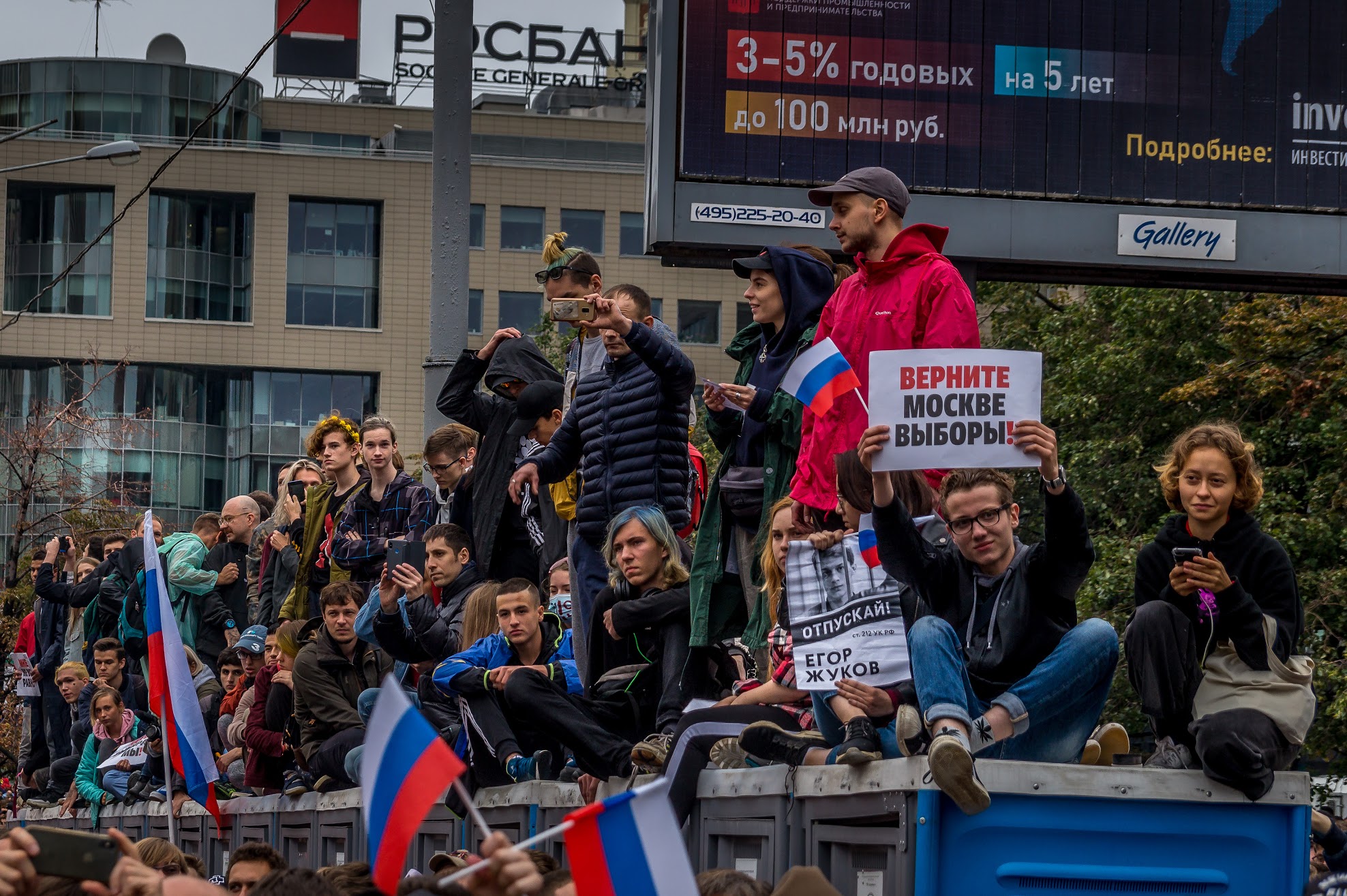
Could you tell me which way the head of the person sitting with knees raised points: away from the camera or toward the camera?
toward the camera

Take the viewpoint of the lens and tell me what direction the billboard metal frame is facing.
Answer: facing the viewer

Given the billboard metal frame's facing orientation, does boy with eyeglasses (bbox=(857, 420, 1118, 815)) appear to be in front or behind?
in front

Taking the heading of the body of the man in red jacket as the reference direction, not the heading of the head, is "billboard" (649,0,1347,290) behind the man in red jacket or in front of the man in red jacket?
behind

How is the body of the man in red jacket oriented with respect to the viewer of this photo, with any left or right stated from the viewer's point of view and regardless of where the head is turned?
facing the viewer and to the left of the viewer

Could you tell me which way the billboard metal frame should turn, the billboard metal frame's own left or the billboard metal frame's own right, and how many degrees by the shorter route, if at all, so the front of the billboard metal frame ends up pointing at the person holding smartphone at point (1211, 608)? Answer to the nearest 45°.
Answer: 0° — it already faces them

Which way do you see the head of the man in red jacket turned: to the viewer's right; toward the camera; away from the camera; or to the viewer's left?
to the viewer's left

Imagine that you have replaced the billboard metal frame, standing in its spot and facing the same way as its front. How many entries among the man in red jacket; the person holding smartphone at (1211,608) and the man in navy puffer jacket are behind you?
0

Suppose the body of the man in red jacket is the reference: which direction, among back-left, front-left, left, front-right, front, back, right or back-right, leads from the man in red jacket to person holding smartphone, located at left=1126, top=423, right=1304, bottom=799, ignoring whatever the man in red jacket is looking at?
left

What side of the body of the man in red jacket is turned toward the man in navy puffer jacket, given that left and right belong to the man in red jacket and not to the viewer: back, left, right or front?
right

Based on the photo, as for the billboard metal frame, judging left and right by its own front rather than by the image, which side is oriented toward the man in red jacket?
front

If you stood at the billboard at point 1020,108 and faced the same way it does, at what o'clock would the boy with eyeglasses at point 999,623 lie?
The boy with eyeglasses is roughly at 12 o'clock from the billboard.

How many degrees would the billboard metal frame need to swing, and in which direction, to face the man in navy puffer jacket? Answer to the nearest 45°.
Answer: approximately 45° to its right
